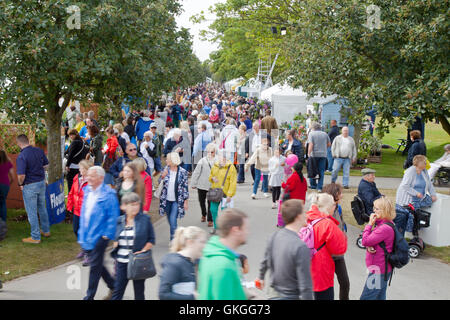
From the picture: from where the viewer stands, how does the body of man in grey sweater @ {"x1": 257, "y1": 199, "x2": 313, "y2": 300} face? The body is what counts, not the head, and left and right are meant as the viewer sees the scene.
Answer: facing away from the viewer and to the right of the viewer

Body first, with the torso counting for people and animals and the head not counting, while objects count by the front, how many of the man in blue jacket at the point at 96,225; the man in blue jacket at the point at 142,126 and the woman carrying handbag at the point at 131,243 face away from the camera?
1

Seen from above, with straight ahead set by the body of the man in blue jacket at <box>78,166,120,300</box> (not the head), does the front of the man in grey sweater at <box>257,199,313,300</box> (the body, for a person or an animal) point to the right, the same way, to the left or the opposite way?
the opposite way

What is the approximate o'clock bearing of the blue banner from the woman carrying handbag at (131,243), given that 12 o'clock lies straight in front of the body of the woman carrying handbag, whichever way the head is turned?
The blue banner is roughly at 4 o'clock from the woman carrying handbag.

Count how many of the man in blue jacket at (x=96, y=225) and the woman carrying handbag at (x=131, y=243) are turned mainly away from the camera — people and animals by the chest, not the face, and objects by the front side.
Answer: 0

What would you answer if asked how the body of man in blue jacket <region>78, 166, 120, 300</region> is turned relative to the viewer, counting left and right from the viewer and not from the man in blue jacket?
facing the viewer and to the left of the viewer

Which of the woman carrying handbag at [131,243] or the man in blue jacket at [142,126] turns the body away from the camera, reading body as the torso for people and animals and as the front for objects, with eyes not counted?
the man in blue jacket

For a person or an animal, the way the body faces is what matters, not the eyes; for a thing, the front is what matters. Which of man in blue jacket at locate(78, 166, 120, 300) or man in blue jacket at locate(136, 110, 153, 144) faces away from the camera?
man in blue jacket at locate(136, 110, 153, 144)

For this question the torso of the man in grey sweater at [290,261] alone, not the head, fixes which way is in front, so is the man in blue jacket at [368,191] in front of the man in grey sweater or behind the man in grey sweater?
in front

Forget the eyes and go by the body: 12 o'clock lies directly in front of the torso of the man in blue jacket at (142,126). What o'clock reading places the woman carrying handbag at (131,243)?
The woman carrying handbag is roughly at 6 o'clock from the man in blue jacket.

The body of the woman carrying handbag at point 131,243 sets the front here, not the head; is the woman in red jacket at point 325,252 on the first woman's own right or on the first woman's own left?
on the first woman's own left

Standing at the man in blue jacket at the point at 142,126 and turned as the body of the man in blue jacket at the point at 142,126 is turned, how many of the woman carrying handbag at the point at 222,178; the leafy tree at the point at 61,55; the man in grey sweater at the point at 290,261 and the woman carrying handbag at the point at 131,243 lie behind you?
4

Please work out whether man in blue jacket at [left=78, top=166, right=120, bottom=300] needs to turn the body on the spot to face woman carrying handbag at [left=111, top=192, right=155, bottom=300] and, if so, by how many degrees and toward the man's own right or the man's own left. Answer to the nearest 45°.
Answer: approximately 90° to the man's own left
